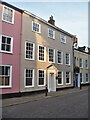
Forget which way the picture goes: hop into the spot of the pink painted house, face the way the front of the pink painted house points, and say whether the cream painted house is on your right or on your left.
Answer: on your left

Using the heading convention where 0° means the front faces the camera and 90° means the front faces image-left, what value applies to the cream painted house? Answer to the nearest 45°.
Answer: approximately 315°

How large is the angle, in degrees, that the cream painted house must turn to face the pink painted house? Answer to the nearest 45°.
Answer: approximately 90° to its right

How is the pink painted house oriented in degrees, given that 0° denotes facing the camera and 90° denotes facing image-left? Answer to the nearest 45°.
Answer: approximately 315°
